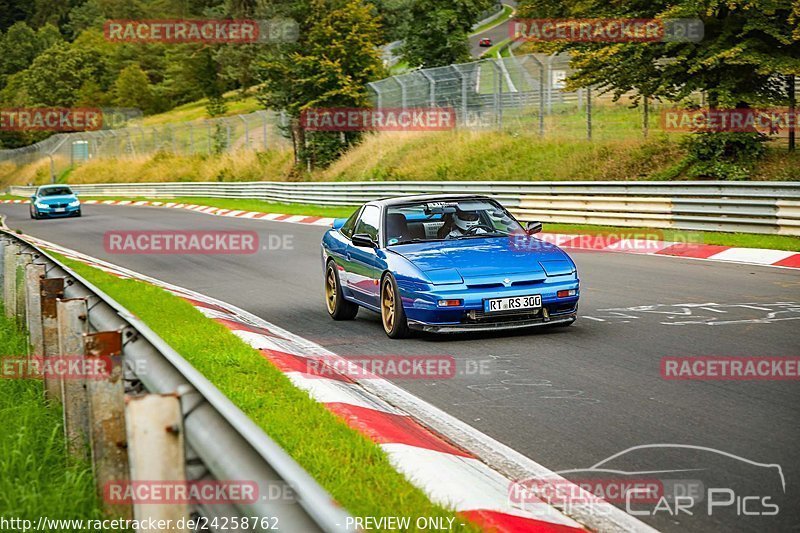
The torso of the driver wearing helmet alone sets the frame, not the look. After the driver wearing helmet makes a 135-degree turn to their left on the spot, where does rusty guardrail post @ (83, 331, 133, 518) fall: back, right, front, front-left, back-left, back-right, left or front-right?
back

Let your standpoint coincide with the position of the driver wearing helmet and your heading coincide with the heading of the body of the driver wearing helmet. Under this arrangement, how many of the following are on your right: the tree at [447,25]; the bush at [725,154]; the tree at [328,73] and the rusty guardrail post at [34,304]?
1

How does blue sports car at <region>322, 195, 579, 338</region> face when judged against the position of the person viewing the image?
facing the viewer and to the right of the viewer

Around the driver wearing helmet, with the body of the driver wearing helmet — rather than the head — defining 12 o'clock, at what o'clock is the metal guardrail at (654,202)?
The metal guardrail is roughly at 8 o'clock from the driver wearing helmet.

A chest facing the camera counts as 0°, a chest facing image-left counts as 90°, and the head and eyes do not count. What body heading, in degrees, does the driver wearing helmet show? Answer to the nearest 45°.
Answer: approximately 315°

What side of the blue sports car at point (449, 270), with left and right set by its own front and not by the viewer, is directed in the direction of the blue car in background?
back

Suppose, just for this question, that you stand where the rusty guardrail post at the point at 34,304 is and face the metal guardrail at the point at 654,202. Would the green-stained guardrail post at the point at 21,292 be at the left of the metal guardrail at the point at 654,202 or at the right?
left

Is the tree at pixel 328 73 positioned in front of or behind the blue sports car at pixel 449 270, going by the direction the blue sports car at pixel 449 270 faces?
behind

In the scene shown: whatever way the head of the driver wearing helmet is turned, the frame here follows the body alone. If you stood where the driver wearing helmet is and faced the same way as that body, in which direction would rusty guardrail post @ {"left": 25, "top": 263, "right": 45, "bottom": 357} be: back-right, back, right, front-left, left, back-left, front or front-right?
right

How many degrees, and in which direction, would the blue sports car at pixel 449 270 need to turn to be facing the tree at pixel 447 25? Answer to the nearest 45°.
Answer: approximately 135° to its left

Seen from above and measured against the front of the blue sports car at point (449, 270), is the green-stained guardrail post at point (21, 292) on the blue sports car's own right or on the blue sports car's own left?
on the blue sports car's own right

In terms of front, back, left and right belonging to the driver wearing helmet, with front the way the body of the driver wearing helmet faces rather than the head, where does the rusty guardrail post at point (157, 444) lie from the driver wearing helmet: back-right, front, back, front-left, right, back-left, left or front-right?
front-right
